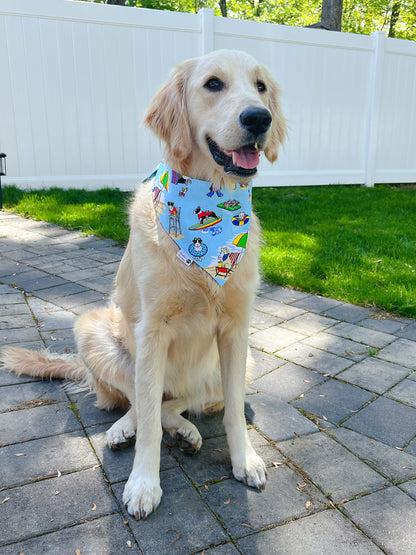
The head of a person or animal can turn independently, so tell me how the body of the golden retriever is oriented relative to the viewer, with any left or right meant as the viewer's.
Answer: facing the viewer and to the right of the viewer

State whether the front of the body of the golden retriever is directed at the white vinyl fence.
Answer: no
